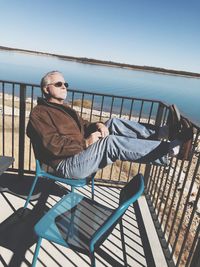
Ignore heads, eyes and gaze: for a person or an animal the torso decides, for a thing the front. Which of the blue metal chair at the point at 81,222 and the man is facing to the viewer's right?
the man

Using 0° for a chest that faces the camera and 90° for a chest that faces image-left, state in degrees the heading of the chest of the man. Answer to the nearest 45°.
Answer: approximately 270°

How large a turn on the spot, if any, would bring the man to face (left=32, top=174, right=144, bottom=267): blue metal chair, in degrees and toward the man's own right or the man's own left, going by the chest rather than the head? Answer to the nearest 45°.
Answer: approximately 90° to the man's own right

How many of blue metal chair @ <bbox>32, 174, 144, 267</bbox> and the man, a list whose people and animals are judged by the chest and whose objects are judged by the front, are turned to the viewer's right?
1
